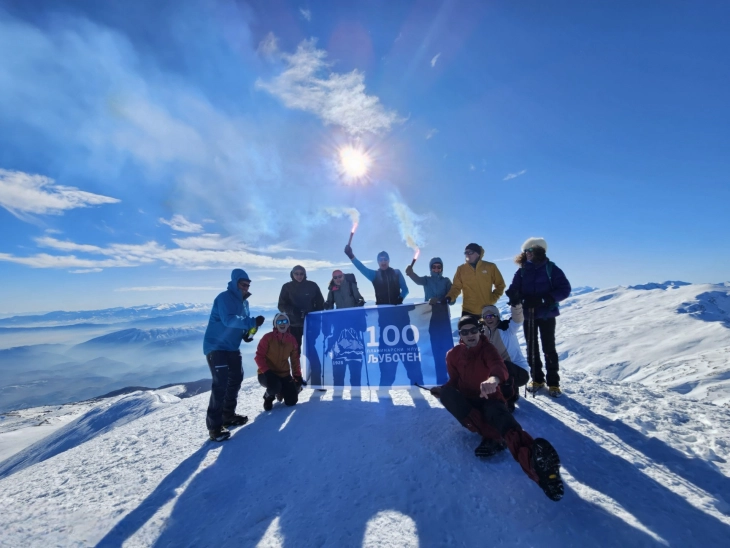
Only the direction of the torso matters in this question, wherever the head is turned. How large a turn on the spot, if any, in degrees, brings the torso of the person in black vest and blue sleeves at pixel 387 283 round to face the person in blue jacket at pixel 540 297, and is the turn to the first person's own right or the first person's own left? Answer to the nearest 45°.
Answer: approximately 45° to the first person's own left

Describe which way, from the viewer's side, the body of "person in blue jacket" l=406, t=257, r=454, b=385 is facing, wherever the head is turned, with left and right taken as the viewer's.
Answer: facing the viewer

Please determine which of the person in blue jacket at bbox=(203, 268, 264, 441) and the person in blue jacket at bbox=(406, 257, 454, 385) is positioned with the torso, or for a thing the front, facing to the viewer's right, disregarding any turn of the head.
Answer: the person in blue jacket at bbox=(203, 268, 264, 441)

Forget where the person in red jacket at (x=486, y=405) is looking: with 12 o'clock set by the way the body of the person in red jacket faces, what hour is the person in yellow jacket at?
The person in yellow jacket is roughly at 6 o'clock from the person in red jacket.

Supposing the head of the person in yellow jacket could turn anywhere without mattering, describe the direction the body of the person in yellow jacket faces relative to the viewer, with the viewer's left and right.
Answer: facing the viewer and to the left of the viewer

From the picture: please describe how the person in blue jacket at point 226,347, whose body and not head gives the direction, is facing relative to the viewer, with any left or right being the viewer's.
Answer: facing to the right of the viewer

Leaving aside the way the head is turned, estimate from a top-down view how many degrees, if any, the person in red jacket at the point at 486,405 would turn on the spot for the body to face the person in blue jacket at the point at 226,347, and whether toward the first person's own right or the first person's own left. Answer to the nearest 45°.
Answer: approximately 90° to the first person's own right

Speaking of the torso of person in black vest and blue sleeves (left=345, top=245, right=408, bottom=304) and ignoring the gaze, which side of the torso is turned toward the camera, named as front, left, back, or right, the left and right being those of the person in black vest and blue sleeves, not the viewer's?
front

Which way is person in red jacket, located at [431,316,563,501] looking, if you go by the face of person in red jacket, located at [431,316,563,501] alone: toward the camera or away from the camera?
toward the camera

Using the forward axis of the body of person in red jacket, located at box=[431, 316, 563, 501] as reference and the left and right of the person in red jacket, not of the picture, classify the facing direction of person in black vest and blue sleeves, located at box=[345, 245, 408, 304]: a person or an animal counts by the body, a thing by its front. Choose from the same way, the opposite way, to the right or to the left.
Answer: the same way

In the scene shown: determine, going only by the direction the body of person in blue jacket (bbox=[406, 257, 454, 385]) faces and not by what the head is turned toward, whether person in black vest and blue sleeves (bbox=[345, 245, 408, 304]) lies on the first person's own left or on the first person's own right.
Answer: on the first person's own right

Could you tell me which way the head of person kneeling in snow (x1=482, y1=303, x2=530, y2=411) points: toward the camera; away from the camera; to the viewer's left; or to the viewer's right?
toward the camera
